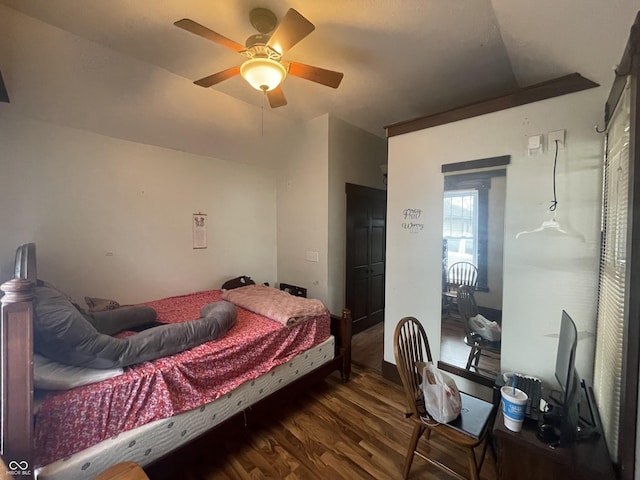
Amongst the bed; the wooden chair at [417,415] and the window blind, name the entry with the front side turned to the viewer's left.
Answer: the window blind

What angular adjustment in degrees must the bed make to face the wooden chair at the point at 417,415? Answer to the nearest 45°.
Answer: approximately 90° to its right

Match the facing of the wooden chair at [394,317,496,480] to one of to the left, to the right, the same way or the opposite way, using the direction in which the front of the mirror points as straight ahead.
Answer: to the left

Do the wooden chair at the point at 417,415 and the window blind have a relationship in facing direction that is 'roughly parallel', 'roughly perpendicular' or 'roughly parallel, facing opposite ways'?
roughly parallel, facing opposite ways

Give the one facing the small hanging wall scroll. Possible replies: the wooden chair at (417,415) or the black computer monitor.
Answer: the black computer monitor

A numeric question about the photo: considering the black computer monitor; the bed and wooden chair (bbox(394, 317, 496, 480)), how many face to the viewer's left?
1

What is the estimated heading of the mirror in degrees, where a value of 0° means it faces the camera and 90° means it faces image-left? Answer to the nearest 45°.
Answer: approximately 45°

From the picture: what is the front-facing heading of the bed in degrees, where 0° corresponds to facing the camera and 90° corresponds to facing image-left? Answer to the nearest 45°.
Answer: approximately 225°

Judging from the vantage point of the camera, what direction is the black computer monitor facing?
facing to the left of the viewer

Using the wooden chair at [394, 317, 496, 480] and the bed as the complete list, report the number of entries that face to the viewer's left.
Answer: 0

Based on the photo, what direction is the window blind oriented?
to the viewer's left

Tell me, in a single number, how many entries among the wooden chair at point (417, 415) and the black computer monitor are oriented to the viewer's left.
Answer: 1

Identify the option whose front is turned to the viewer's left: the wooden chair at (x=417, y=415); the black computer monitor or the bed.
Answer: the black computer monitor

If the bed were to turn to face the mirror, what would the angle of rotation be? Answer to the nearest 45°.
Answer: approximately 45° to its right

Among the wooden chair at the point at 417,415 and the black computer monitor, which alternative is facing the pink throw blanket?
the black computer monitor
